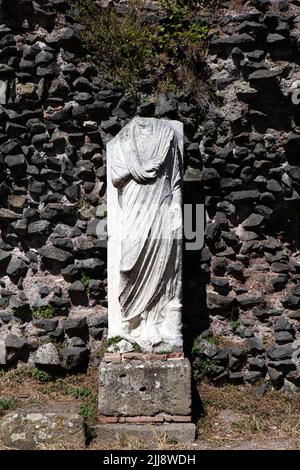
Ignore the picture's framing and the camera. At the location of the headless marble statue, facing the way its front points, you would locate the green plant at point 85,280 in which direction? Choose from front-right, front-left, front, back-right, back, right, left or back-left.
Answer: back-right

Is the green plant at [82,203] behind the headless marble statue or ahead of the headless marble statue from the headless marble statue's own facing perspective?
behind

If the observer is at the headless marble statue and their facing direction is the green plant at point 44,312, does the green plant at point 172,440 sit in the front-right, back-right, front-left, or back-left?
back-left

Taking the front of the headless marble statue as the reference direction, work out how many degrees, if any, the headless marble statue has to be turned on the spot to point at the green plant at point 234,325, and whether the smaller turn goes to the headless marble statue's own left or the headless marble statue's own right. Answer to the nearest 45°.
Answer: approximately 135° to the headless marble statue's own left

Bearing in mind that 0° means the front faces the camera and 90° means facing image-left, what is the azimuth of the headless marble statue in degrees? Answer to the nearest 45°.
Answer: approximately 0°

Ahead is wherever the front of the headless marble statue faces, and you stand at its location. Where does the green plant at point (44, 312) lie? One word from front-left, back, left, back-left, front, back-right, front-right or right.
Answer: back-right
